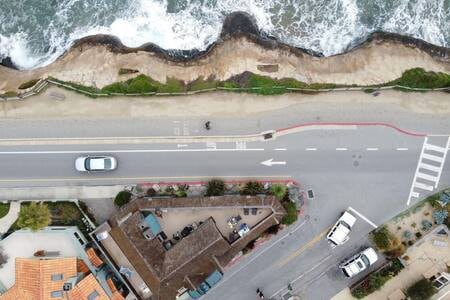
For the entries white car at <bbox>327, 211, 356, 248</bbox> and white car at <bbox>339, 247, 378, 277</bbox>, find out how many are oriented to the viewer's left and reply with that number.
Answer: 0

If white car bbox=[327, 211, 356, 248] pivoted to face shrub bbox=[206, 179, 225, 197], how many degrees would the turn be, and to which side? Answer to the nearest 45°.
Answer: approximately 135° to its left

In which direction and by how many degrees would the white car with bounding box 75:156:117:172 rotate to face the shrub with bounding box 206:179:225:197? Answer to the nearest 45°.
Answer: approximately 180°

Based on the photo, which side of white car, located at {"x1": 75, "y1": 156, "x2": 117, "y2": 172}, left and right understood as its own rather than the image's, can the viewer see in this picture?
left

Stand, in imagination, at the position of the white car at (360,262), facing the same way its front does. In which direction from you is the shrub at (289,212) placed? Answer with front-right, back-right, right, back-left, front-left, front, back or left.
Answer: back-left

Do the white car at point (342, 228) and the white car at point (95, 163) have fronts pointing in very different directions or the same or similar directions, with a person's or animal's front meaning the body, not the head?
very different directions

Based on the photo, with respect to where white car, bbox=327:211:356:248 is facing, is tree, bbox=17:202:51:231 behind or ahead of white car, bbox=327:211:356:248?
behind

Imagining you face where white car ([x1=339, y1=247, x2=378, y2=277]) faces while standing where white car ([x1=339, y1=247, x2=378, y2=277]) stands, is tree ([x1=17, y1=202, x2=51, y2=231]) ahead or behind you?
behind

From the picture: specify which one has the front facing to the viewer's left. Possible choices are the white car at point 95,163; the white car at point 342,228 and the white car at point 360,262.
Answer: the white car at point 95,163

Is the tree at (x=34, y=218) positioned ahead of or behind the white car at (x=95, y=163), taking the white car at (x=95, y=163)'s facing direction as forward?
ahead

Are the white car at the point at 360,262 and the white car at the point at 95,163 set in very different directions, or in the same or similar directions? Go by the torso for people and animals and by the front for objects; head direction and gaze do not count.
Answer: very different directions

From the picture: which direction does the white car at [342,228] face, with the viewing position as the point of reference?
facing away from the viewer and to the right of the viewer

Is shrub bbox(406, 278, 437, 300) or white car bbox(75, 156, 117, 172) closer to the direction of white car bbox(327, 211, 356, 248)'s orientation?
the shrub

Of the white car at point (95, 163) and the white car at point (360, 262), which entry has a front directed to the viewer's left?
the white car at point (95, 163)

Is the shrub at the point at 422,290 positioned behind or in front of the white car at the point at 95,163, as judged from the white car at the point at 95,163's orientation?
behind

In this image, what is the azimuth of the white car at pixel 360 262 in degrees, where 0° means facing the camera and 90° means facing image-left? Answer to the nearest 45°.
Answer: approximately 225°

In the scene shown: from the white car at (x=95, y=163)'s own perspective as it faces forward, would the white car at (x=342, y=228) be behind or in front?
behind
